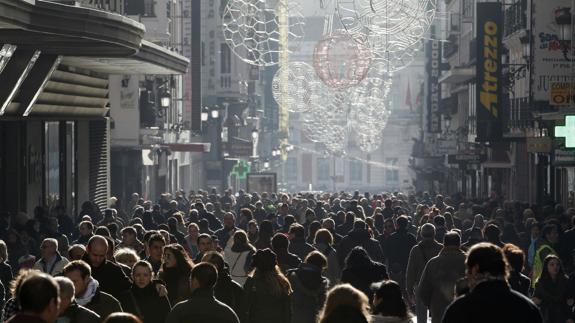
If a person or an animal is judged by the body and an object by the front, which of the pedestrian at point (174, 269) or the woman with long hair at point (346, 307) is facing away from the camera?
the woman with long hair

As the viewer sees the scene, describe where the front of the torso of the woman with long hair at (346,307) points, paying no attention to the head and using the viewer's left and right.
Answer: facing away from the viewer

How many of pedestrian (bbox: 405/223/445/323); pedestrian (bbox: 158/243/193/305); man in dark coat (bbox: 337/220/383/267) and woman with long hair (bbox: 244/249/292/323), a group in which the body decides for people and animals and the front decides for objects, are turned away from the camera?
3

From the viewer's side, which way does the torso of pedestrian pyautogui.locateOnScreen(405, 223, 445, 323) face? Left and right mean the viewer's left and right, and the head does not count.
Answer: facing away from the viewer

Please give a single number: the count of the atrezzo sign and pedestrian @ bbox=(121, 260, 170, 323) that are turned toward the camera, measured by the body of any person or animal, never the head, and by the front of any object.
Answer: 2

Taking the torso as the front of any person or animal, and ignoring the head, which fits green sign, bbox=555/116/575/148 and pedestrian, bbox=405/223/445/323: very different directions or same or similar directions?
very different directions

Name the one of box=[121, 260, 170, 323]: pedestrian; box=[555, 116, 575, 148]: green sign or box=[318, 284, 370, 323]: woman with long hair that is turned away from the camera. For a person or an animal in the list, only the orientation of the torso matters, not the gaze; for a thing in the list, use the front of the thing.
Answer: the woman with long hair

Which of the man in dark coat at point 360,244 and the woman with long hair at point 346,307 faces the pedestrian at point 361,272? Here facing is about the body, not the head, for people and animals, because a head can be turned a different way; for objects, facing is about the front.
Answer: the woman with long hair

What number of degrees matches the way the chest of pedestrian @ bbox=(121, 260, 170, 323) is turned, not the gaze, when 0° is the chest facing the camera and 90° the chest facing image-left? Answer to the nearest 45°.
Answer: approximately 0°
